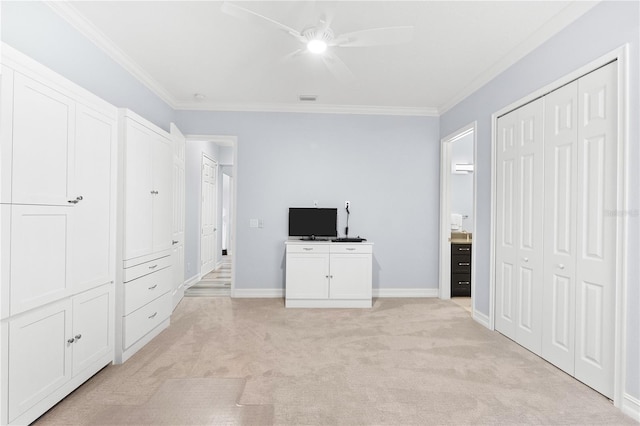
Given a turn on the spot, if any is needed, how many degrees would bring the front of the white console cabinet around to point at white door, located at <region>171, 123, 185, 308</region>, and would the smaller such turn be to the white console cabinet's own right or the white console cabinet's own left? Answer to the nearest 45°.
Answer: approximately 90° to the white console cabinet's own right

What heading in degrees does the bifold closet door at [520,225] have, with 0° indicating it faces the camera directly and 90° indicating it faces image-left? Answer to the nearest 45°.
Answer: approximately 45°

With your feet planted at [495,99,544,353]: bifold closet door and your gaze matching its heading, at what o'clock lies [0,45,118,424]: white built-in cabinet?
The white built-in cabinet is roughly at 12 o'clock from the bifold closet door.

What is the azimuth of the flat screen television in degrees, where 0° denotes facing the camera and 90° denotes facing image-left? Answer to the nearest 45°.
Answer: approximately 0°

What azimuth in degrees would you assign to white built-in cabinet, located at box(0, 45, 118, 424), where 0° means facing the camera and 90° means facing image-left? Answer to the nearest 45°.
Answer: approximately 315°

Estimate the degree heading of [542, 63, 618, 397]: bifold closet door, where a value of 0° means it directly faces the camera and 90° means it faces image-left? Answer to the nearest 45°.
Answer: approximately 45°

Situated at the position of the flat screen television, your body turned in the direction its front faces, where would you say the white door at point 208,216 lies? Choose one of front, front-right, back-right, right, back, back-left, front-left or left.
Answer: back-right

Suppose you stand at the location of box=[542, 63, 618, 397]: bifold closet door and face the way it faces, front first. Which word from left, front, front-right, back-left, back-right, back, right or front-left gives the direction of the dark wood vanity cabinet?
right

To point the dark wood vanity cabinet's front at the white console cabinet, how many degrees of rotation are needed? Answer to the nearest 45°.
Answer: approximately 45° to its right

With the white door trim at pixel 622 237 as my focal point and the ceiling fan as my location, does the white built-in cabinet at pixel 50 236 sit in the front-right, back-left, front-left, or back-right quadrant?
back-right

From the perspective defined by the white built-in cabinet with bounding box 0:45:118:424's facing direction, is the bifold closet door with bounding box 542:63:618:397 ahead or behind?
ahead

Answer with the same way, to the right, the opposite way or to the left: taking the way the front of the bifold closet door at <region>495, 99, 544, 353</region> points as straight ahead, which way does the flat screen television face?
to the left

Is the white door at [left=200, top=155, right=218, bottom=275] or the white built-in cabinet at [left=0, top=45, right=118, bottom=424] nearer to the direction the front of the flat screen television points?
the white built-in cabinet

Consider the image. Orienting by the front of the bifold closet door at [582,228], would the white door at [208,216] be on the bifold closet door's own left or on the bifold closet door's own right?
on the bifold closet door's own right
